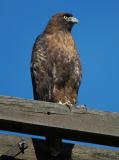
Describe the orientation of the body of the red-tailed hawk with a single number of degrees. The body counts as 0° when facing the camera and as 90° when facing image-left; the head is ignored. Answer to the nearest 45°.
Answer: approximately 315°
